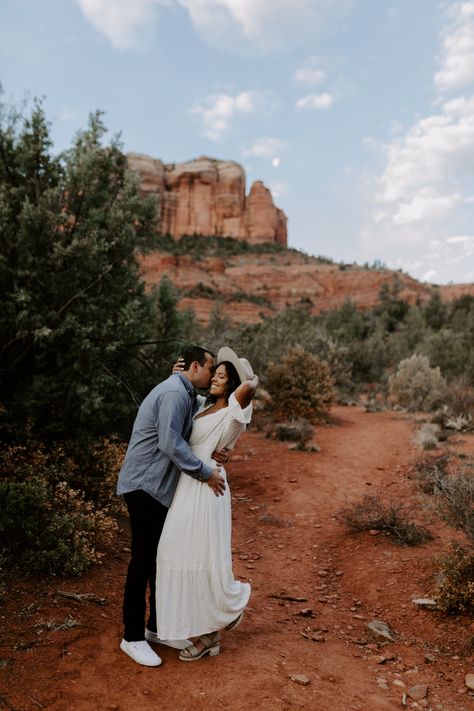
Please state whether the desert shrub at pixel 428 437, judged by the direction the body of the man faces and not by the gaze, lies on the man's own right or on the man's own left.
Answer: on the man's own left

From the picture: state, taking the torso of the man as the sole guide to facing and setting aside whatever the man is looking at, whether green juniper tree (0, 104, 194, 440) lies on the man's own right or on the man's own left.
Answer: on the man's own left

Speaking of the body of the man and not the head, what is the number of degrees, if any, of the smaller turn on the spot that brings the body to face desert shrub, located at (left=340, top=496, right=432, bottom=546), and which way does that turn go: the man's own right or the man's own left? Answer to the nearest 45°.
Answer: approximately 45° to the man's own left

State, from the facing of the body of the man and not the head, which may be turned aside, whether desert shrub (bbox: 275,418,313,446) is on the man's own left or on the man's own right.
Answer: on the man's own left

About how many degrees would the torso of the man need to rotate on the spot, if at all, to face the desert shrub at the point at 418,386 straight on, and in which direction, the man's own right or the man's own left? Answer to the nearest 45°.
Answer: approximately 45° to the man's own left

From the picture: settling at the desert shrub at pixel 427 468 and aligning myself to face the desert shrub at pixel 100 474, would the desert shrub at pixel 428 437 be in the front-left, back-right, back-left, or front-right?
back-right

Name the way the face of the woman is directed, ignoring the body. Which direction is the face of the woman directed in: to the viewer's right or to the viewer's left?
to the viewer's left

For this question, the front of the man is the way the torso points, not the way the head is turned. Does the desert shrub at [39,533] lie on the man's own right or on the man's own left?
on the man's own left

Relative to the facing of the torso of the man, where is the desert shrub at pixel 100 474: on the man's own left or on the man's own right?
on the man's own left

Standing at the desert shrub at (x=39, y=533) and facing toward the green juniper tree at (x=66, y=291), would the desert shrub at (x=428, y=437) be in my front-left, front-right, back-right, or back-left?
front-right

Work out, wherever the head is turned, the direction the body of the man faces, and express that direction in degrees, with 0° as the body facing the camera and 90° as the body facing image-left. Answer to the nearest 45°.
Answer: approximately 270°

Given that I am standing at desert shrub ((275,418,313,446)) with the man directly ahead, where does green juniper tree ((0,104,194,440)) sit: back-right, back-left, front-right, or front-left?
front-right
